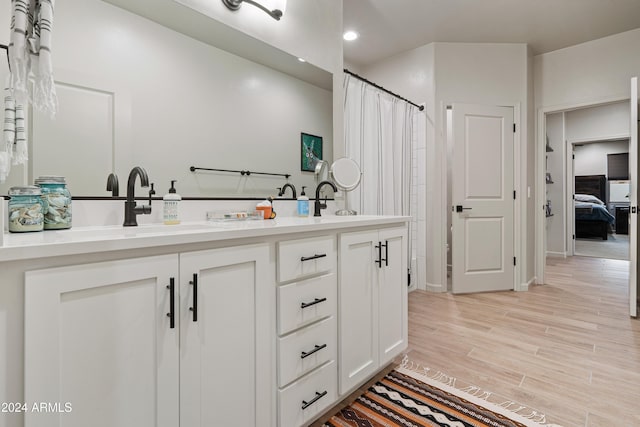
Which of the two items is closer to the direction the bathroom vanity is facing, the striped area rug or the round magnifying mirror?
the striped area rug

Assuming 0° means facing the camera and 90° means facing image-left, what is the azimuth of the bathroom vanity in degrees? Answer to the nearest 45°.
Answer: approximately 315°

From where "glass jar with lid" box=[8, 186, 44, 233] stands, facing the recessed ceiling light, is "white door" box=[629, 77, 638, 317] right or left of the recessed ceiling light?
right

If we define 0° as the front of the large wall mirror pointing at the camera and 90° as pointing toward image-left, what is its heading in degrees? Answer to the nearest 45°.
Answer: approximately 315°

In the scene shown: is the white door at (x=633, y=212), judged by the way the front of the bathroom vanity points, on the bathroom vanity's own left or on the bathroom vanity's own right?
on the bathroom vanity's own left

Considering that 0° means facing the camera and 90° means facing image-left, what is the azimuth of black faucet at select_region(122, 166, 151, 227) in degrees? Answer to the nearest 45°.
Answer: approximately 315°
